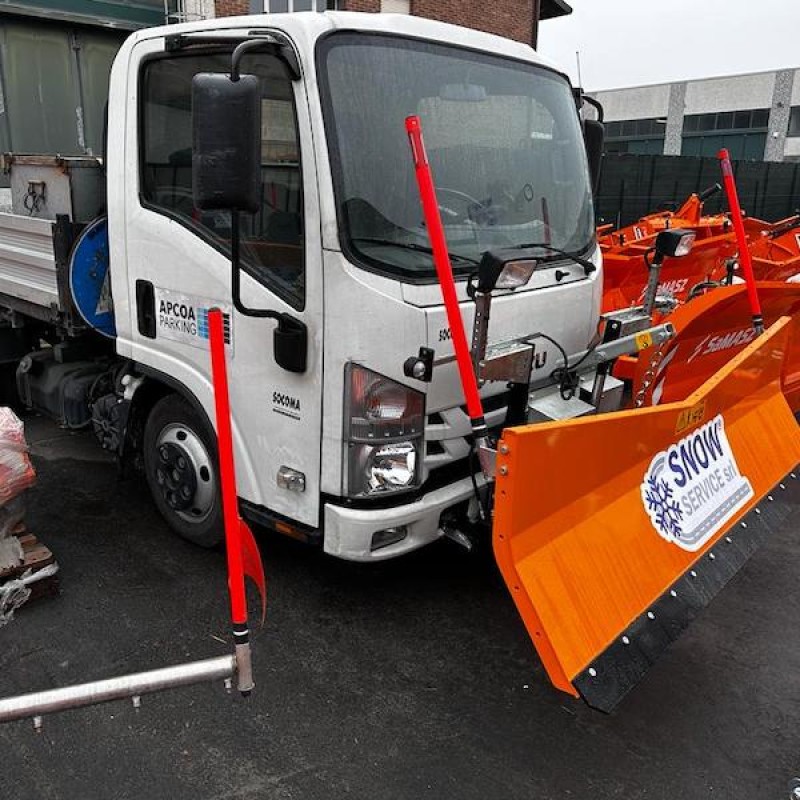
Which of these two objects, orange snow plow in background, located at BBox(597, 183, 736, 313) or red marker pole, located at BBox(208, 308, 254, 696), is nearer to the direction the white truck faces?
the red marker pole

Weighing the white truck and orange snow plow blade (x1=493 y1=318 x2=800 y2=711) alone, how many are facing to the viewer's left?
0

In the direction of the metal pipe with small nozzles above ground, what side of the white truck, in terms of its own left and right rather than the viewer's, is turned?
right

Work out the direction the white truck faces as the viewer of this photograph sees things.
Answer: facing the viewer and to the right of the viewer

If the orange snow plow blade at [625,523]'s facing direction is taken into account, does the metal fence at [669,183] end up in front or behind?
behind

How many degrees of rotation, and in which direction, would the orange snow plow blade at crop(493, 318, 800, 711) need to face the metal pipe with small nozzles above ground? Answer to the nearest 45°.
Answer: approximately 90° to its right

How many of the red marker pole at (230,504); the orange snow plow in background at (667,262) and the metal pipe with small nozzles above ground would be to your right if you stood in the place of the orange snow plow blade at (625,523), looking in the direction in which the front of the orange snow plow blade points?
2

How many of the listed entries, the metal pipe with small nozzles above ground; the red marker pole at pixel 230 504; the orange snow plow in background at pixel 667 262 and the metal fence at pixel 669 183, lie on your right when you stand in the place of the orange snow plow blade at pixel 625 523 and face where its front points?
2

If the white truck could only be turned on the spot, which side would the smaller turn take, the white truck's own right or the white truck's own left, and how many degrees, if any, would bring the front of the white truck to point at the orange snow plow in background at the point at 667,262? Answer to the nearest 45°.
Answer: approximately 90° to the white truck's own left

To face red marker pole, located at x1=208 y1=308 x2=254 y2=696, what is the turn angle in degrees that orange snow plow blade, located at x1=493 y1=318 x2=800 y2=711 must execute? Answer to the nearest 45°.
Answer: approximately 90° to its right

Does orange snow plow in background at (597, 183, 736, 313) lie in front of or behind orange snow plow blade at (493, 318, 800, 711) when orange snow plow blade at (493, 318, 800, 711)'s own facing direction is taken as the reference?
behind
